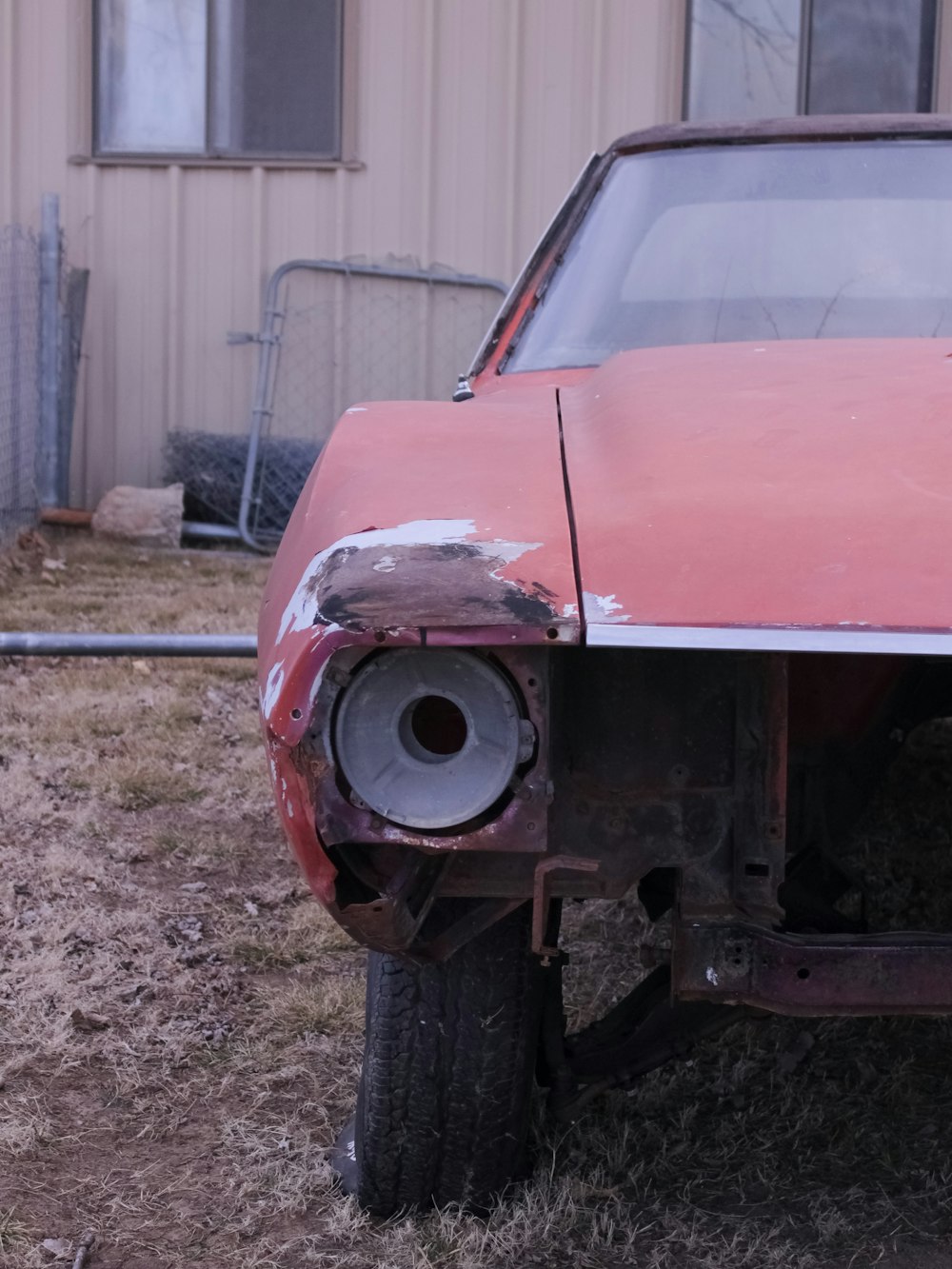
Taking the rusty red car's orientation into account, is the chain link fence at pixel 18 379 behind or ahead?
behind

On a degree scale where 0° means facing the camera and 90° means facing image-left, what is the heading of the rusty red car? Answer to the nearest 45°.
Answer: approximately 0°

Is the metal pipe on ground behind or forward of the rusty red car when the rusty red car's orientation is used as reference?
behind
